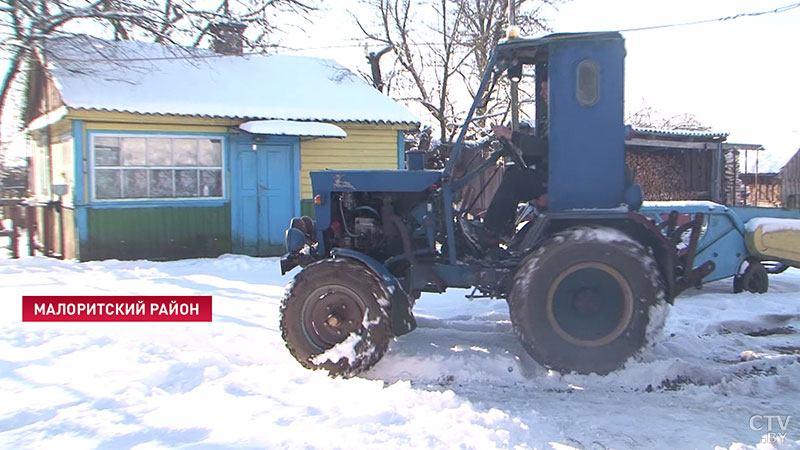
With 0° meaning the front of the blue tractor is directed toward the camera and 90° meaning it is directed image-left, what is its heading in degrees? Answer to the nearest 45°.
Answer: approximately 90°

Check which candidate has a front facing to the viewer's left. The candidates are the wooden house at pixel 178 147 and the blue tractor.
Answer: the blue tractor

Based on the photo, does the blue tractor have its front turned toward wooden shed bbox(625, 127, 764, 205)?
no

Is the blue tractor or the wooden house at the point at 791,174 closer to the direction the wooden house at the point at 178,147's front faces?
the blue tractor

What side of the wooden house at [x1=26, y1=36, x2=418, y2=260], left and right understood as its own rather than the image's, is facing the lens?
front

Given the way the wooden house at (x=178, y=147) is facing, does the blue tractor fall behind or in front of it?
in front

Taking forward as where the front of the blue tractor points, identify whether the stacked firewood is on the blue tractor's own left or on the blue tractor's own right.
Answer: on the blue tractor's own right

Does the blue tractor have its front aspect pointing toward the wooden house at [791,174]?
no

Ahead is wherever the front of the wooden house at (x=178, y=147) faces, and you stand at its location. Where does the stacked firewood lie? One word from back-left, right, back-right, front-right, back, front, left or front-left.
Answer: left

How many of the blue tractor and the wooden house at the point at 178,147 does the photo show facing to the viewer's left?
1

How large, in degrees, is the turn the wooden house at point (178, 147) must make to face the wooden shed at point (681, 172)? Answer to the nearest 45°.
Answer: approximately 90° to its left

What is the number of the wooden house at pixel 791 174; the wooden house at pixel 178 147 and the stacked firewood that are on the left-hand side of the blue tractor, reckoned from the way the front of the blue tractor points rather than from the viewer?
0
